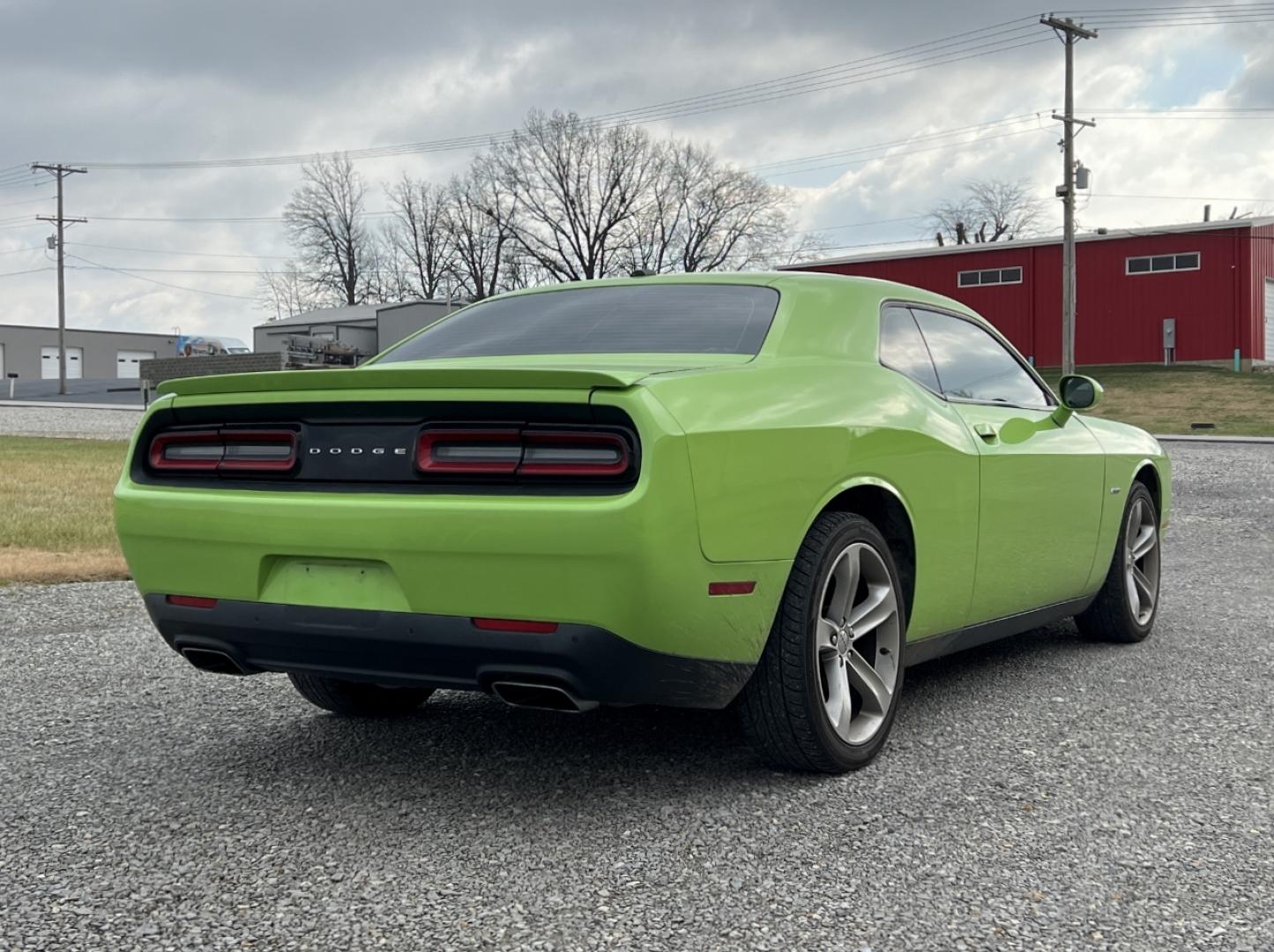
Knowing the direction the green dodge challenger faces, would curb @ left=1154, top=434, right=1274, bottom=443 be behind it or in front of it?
in front

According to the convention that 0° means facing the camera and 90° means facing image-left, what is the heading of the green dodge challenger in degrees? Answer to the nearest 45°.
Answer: approximately 225°

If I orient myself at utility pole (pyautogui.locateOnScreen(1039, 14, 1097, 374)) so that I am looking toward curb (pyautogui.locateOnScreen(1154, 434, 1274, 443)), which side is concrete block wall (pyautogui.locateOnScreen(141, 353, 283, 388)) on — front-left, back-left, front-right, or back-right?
back-right

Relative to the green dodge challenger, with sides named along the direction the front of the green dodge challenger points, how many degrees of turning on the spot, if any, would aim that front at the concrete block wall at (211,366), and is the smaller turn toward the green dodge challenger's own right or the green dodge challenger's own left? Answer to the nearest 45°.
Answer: approximately 45° to the green dodge challenger's own left

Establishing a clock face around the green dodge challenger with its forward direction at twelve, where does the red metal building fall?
The red metal building is roughly at 11 o'clock from the green dodge challenger.

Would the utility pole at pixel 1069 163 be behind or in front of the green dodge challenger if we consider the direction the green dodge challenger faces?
in front
